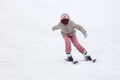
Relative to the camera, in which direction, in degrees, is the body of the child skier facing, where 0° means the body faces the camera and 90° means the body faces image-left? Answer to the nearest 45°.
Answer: approximately 0°
